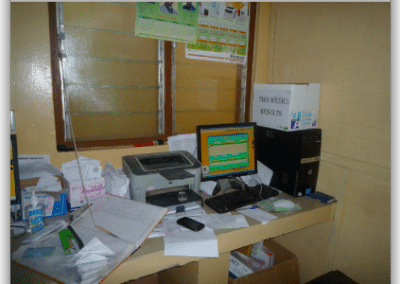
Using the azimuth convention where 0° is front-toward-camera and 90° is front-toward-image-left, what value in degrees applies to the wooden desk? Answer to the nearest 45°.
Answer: approximately 315°

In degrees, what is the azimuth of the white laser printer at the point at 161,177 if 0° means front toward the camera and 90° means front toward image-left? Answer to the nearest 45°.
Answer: approximately 315°

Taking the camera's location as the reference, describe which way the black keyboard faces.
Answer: facing the viewer and to the right of the viewer
